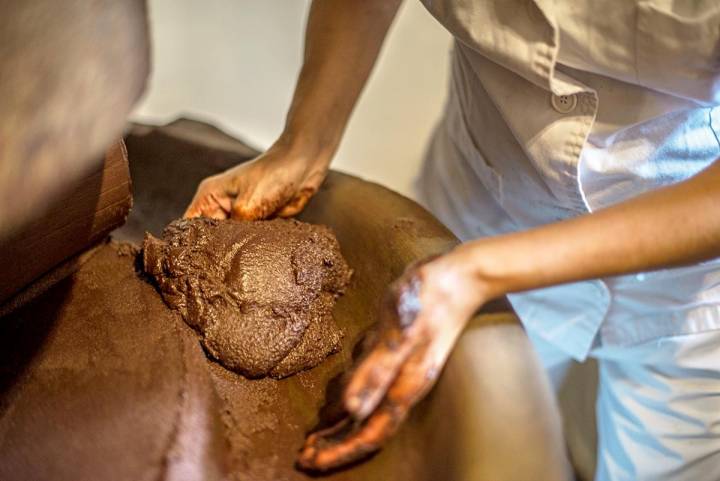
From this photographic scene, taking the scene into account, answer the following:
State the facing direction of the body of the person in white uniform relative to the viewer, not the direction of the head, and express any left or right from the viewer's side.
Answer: facing the viewer and to the left of the viewer
